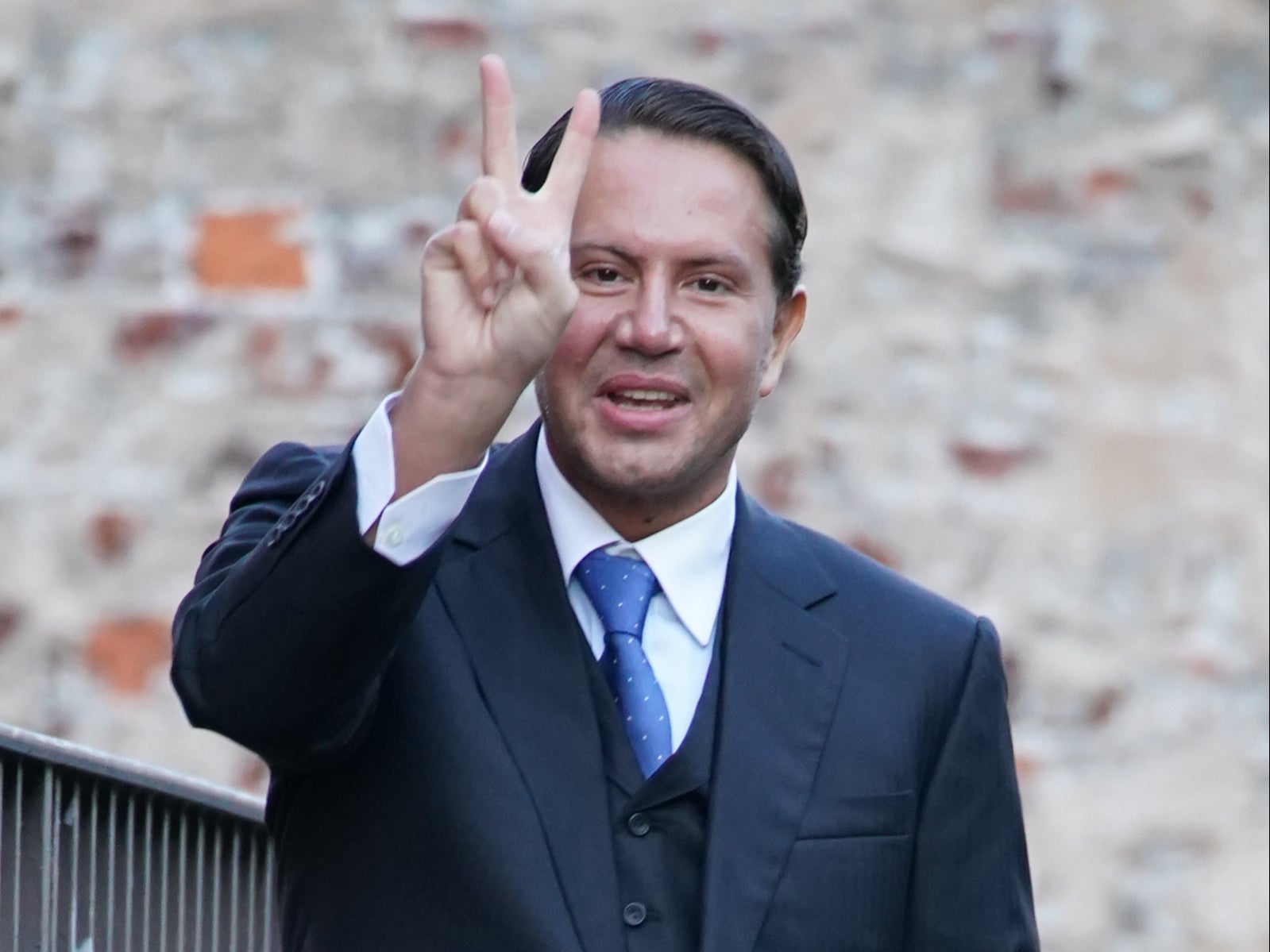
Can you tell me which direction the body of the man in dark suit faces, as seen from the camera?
toward the camera

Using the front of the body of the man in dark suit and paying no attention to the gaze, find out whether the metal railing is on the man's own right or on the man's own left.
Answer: on the man's own right
